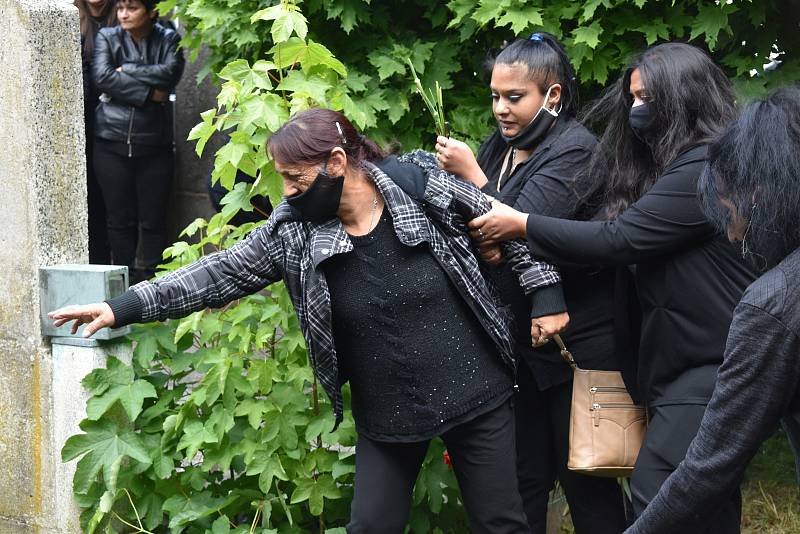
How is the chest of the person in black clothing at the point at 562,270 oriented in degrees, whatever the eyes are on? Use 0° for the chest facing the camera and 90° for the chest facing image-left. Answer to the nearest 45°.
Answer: approximately 45°

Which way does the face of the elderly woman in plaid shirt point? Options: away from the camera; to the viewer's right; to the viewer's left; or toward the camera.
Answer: to the viewer's left

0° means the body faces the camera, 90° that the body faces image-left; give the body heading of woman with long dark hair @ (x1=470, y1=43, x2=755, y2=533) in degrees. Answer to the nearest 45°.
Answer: approximately 90°

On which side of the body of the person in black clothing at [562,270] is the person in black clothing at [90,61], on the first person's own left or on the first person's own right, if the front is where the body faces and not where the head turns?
on the first person's own right

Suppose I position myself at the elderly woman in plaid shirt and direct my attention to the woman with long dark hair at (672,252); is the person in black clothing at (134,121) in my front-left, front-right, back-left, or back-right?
back-left

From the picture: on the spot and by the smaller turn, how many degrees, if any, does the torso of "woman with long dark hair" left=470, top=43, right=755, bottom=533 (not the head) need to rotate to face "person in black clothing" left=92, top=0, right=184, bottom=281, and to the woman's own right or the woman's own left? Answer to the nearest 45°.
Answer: approximately 45° to the woman's own right

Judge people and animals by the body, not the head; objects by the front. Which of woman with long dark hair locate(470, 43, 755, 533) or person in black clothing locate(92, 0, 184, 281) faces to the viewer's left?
the woman with long dark hair

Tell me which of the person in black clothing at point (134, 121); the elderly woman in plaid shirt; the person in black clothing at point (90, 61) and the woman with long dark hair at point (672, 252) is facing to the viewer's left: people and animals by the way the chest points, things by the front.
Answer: the woman with long dark hair
